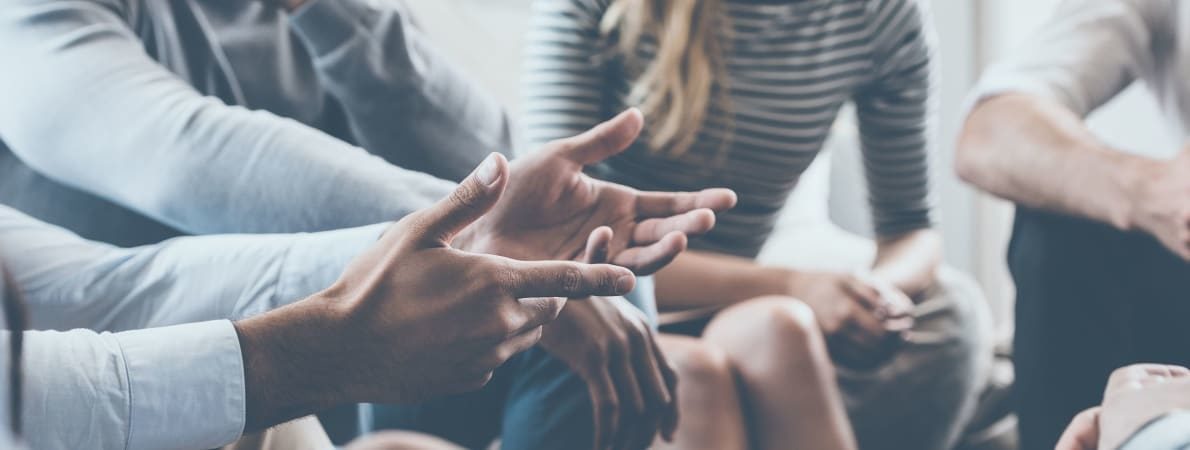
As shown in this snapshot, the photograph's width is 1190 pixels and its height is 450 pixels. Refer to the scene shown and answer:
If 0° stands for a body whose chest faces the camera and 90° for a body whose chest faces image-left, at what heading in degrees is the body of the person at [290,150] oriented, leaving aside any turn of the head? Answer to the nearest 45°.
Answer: approximately 315°

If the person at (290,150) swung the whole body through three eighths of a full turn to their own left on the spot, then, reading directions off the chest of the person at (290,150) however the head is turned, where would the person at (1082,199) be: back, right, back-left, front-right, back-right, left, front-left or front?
right
